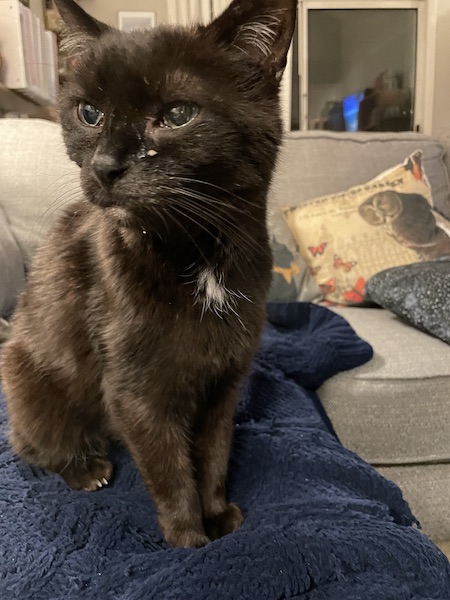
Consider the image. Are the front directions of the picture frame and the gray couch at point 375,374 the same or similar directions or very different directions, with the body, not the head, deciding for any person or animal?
same or similar directions

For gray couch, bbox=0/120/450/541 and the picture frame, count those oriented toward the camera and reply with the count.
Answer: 2

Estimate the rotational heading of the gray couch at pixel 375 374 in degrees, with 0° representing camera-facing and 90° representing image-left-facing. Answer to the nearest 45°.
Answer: approximately 0°

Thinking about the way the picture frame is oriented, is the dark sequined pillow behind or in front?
in front

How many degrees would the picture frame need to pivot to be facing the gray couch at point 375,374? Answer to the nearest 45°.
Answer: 0° — it already faces it

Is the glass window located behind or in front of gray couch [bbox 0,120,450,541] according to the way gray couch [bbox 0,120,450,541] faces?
behind

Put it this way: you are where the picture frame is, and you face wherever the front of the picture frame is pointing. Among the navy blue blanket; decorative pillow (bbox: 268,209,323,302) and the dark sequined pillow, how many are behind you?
0

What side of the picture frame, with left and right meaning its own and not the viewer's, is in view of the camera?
front

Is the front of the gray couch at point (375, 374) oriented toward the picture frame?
no

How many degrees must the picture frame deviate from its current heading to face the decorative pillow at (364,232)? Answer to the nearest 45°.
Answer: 0° — it already faces it

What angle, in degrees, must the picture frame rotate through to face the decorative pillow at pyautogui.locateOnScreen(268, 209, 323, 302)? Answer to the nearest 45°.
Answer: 0° — it already faces it

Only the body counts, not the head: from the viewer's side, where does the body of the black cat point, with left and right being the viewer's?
facing the viewer and to the right of the viewer

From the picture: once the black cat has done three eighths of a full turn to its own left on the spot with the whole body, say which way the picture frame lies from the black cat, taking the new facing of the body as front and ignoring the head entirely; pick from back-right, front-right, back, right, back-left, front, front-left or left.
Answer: front
